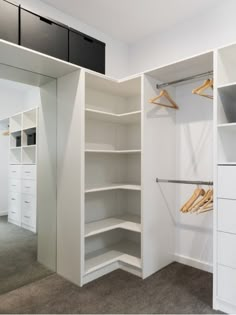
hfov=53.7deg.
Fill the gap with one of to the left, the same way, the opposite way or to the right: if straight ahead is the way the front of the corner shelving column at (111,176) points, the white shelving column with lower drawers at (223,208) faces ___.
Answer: to the right

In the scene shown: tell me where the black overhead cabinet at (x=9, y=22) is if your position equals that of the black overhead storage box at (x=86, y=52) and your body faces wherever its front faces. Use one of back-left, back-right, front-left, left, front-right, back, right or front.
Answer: right

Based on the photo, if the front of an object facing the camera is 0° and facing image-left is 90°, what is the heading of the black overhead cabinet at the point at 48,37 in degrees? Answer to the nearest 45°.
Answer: approximately 315°

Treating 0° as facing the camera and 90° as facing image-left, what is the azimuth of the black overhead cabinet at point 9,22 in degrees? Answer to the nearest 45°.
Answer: approximately 315°

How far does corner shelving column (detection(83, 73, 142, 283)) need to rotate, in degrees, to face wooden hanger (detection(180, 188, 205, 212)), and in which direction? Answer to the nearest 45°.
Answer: approximately 45° to its left

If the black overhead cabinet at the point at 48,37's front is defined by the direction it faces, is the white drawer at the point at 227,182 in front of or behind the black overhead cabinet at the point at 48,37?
in front
